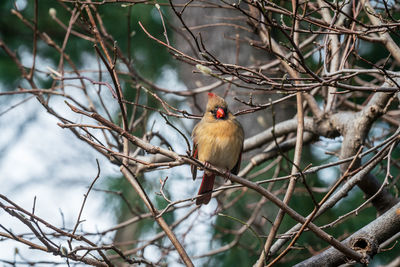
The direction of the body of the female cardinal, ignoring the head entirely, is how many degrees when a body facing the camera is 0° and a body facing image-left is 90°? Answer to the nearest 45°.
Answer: approximately 0°
